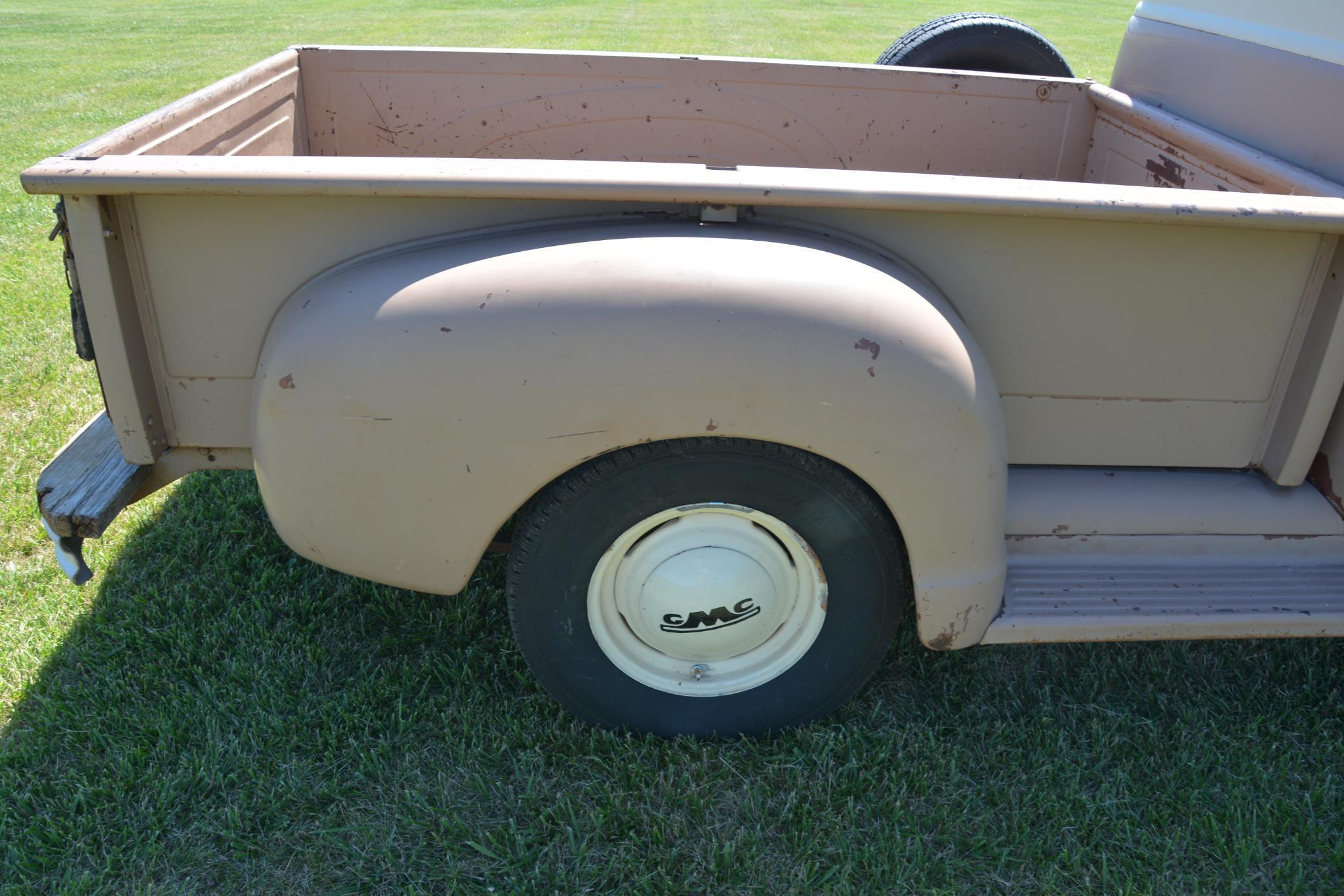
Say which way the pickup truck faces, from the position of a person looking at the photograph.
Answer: facing to the right of the viewer
